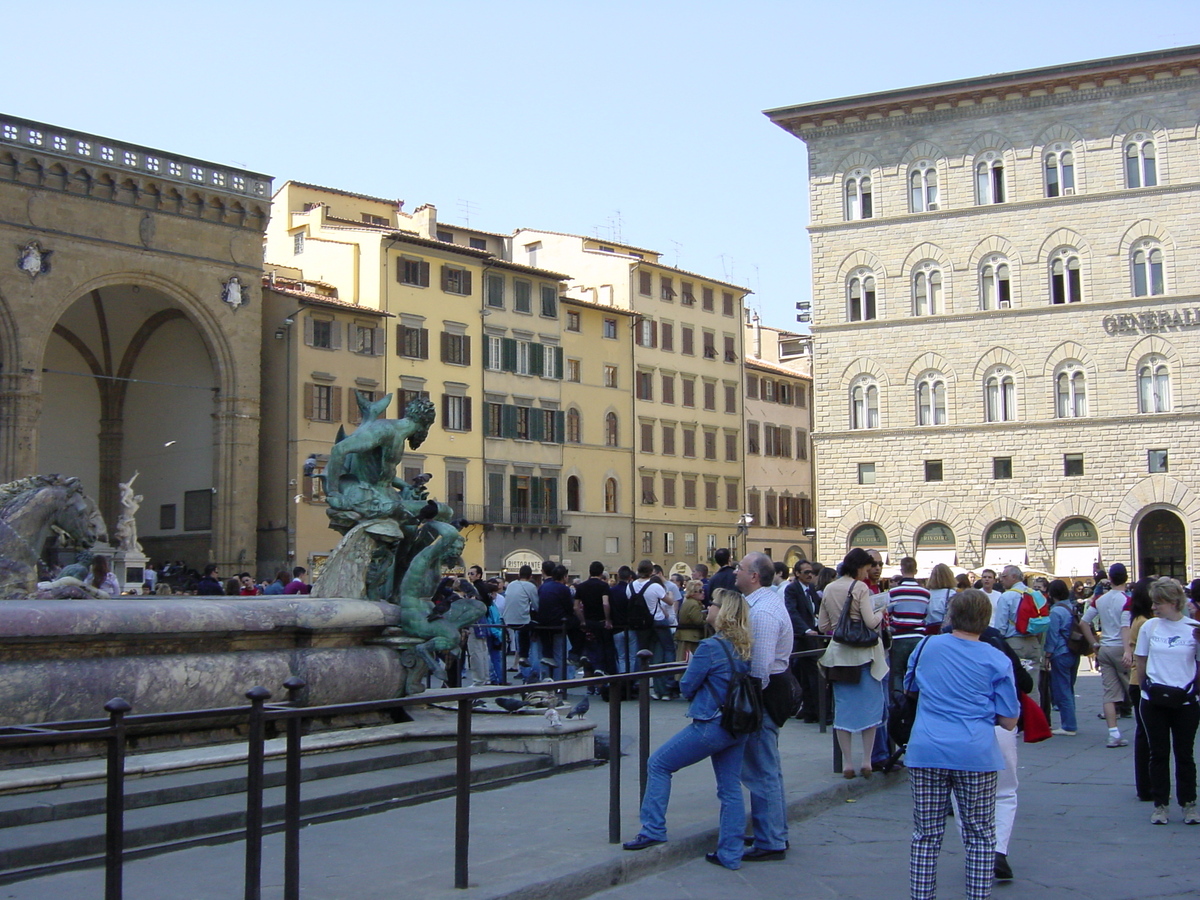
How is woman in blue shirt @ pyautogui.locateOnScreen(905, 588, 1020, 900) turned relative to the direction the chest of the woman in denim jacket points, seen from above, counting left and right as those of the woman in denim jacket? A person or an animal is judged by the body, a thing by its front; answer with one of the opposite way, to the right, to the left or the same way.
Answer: to the right

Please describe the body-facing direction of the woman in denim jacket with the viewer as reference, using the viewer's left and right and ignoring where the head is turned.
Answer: facing to the left of the viewer

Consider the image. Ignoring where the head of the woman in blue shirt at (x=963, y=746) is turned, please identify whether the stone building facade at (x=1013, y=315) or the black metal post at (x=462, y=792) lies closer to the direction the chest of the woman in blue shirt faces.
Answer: the stone building facade

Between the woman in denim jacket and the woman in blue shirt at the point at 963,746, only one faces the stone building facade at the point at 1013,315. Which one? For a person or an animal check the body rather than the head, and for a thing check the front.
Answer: the woman in blue shirt

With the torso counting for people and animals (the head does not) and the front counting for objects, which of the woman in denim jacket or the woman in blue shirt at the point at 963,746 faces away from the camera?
the woman in blue shirt

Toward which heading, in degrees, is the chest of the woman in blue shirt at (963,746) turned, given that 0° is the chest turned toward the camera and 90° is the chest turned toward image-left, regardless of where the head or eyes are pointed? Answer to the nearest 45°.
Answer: approximately 180°

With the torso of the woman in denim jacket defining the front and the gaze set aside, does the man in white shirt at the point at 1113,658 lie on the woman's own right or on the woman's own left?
on the woman's own right

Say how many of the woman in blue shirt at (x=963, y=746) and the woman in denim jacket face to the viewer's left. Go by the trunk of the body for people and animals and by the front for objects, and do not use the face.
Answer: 1

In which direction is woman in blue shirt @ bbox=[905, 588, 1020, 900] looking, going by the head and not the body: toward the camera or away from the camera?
away from the camera

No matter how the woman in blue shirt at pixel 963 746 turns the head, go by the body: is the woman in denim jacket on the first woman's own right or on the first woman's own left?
on the first woman's own left
